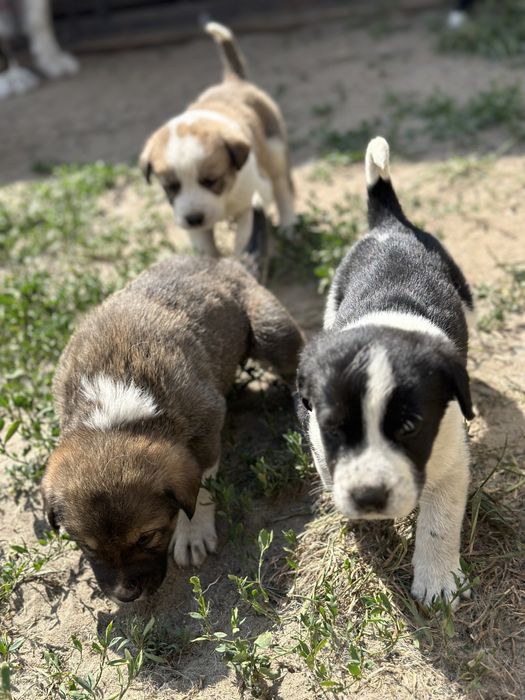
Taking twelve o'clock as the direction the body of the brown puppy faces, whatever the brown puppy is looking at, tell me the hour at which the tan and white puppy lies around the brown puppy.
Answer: The tan and white puppy is roughly at 5 o'clock from the brown puppy.

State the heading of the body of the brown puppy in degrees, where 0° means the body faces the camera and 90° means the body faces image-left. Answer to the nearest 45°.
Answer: approximately 45°

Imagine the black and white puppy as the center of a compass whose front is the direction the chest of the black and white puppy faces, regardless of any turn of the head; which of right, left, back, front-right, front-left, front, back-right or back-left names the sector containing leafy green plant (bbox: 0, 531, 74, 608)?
right

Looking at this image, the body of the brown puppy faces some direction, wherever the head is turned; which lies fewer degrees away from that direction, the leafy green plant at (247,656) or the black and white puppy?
the leafy green plant

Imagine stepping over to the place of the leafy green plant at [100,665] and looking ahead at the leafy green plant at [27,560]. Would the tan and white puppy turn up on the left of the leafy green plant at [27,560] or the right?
right

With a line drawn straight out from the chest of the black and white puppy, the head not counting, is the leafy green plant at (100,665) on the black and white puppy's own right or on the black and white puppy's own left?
on the black and white puppy's own right

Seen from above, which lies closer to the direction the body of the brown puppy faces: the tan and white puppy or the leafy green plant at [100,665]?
the leafy green plant

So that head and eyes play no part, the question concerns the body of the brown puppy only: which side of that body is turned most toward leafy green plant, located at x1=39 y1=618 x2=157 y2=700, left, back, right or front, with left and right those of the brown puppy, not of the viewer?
front

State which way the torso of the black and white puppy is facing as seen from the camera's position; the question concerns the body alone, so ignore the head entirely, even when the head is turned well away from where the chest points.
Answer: toward the camera

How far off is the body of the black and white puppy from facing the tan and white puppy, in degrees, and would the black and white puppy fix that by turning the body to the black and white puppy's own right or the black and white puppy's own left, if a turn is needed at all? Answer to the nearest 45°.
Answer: approximately 180°

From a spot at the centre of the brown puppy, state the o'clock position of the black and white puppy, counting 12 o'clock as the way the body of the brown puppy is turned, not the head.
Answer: The black and white puppy is roughly at 9 o'clock from the brown puppy.
